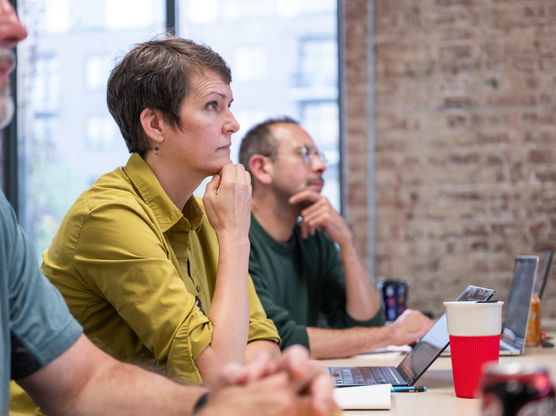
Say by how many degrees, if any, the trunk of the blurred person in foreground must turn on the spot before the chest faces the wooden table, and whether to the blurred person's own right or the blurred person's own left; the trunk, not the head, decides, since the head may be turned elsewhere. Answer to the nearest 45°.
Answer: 0° — they already face it

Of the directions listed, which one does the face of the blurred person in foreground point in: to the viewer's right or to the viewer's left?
to the viewer's right

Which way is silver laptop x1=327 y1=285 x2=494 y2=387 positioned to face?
to the viewer's left

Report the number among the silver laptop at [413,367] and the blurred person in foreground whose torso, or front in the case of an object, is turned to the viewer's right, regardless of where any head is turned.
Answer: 1

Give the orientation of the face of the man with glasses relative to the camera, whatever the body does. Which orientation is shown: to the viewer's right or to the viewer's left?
to the viewer's right

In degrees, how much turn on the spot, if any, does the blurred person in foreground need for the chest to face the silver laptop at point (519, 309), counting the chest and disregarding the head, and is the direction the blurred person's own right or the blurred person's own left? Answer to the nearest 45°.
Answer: approximately 45° to the blurred person's own left

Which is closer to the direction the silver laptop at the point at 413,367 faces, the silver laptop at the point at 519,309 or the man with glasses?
the man with glasses

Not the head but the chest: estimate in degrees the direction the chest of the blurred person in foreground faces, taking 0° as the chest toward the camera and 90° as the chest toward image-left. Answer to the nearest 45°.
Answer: approximately 270°

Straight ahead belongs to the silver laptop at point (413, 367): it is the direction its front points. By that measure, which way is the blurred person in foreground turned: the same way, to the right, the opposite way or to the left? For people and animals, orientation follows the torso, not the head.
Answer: the opposite way
